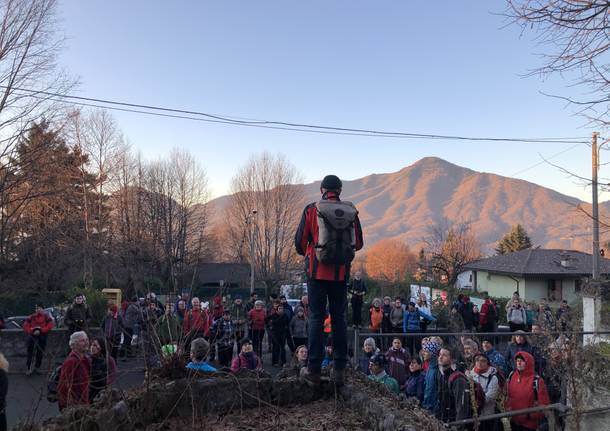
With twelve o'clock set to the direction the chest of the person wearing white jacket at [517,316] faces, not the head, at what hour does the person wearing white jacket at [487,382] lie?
the person wearing white jacket at [487,382] is roughly at 12 o'clock from the person wearing white jacket at [517,316].

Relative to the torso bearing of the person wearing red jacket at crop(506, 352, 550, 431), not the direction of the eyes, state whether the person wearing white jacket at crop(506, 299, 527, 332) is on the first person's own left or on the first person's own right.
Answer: on the first person's own right

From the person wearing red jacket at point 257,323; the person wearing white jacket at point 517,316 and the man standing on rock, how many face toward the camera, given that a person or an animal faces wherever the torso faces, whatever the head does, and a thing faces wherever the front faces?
2

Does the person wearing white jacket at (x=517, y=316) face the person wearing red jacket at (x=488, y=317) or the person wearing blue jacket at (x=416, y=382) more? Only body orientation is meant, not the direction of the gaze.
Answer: the person wearing blue jacket

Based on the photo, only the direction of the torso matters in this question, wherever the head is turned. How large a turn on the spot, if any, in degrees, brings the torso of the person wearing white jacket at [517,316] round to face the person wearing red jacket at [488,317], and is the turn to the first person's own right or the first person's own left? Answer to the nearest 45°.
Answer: approximately 135° to the first person's own right

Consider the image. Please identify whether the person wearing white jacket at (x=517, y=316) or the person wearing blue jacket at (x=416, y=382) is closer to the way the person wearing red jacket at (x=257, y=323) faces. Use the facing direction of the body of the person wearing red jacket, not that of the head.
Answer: the person wearing blue jacket

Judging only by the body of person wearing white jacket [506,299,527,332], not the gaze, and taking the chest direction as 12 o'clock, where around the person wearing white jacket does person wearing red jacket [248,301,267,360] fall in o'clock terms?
The person wearing red jacket is roughly at 2 o'clock from the person wearing white jacket.

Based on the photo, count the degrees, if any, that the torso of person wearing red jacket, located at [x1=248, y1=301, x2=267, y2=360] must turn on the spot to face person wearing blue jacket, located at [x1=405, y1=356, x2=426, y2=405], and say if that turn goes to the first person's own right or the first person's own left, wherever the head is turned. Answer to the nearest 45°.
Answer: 0° — they already face them

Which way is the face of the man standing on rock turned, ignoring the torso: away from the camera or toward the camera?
away from the camera

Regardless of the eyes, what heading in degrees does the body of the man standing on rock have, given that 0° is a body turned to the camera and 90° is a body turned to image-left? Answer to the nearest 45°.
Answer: approximately 180°

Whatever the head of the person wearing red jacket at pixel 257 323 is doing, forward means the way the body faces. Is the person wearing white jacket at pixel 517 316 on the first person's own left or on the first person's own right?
on the first person's own left

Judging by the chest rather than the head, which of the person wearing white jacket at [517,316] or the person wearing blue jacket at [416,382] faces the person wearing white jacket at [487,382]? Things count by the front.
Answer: the person wearing white jacket at [517,316]
